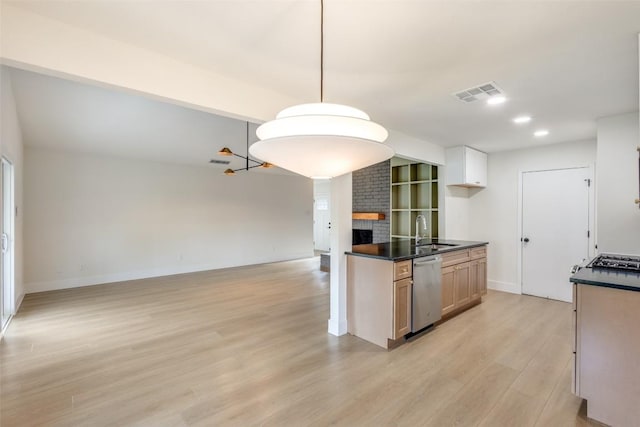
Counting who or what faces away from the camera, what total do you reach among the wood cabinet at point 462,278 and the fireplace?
0

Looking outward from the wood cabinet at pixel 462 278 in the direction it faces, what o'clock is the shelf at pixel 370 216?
The shelf is roughly at 6 o'clock from the wood cabinet.

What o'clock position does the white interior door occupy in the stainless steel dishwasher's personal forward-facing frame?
The white interior door is roughly at 9 o'clock from the stainless steel dishwasher.

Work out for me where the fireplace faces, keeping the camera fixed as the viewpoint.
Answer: facing the viewer and to the right of the viewer

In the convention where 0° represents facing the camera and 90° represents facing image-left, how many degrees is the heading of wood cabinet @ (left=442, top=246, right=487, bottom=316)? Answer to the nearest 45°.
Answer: approximately 315°

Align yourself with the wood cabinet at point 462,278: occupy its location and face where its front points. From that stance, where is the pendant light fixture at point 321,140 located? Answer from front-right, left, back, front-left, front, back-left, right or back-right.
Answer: front-right

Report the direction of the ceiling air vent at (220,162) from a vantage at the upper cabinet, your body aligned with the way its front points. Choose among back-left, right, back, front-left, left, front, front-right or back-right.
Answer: back-right

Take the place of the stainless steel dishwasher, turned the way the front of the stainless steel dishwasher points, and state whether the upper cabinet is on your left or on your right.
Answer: on your left

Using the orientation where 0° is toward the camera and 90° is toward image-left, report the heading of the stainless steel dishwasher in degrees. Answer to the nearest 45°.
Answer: approximately 315°
